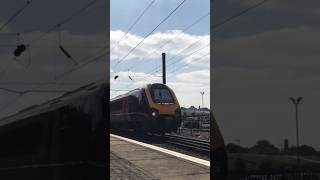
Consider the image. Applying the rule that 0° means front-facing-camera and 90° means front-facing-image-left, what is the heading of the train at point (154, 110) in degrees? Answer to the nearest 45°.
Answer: approximately 315°
